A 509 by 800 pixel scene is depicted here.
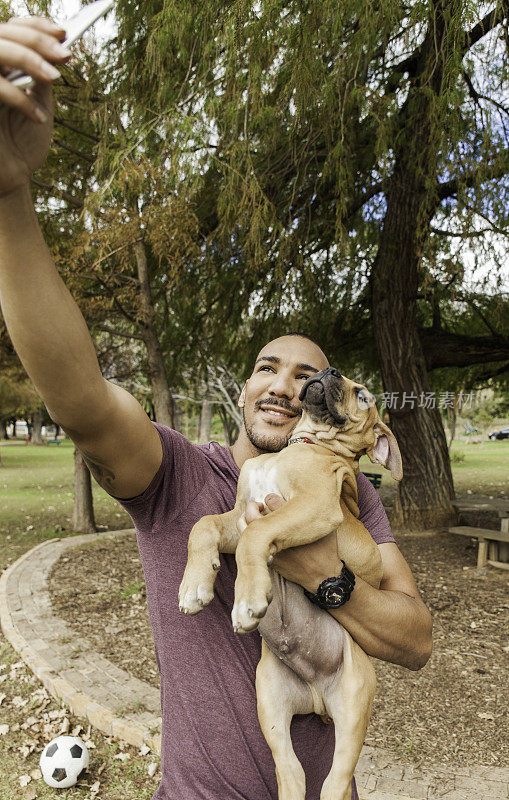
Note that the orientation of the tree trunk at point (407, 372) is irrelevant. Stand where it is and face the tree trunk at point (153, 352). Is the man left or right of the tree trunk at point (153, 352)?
left

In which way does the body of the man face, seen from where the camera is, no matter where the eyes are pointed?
toward the camera

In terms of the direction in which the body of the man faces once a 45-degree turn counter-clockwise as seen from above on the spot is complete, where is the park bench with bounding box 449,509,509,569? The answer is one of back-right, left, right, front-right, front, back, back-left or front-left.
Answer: left

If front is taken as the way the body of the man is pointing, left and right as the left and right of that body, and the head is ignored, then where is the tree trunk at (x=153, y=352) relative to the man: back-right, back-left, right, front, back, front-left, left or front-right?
back

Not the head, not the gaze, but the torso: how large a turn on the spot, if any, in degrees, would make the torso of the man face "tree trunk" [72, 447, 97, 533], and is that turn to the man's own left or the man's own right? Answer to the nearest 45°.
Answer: approximately 180°

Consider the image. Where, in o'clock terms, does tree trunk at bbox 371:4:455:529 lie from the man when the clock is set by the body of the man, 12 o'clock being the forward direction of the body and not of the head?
The tree trunk is roughly at 7 o'clock from the man.

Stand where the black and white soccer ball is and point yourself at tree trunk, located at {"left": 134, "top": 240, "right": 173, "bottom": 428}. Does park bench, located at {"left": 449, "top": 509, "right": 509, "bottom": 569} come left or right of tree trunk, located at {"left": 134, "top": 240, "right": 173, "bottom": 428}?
right
